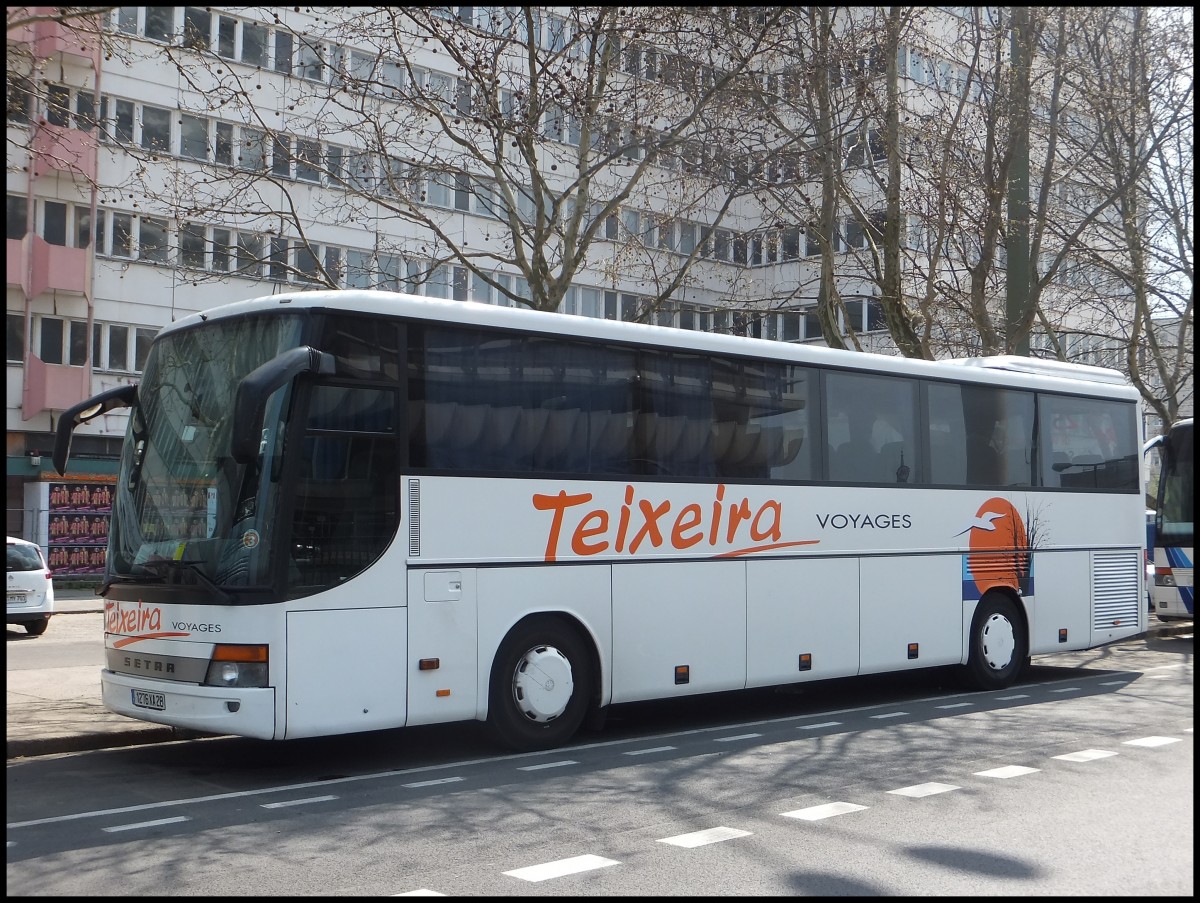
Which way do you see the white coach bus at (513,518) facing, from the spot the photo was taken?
facing the viewer and to the left of the viewer

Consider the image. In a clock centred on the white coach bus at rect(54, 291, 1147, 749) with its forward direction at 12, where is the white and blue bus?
The white and blue bus is roughly at 6 o'clock from the white coach bus.

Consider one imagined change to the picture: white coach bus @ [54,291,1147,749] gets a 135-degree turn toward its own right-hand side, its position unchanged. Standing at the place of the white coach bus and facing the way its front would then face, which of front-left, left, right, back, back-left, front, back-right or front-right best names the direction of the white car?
front-left
